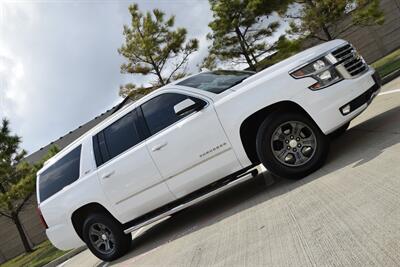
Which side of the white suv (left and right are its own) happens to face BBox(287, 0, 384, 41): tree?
left

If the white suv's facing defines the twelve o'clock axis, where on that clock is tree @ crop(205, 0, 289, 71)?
The tree is roughly at 8 o'clock from the white suv.

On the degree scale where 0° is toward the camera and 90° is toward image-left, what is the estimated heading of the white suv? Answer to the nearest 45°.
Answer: approximately 315°

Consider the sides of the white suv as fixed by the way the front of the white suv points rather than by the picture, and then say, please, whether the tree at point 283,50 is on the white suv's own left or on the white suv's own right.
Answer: on the white suv's own left

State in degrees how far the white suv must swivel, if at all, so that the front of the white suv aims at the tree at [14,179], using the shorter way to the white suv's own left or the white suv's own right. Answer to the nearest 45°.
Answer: approximately 180°
